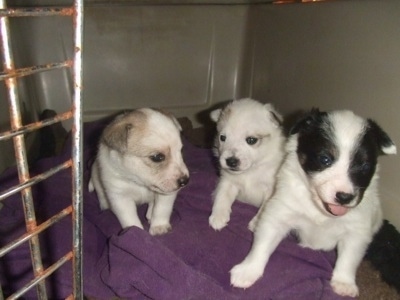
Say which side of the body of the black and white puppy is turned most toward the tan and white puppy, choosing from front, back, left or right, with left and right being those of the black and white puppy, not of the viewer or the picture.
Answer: right

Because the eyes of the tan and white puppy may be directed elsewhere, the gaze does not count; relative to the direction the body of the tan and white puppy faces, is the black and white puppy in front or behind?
in front

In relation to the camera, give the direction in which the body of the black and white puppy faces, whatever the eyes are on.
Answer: toward the camera

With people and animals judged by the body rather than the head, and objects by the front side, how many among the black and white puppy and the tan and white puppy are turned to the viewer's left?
0

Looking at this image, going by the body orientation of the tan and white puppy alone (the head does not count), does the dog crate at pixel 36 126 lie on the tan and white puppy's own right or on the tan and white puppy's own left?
on the tan and white puppy's own right
